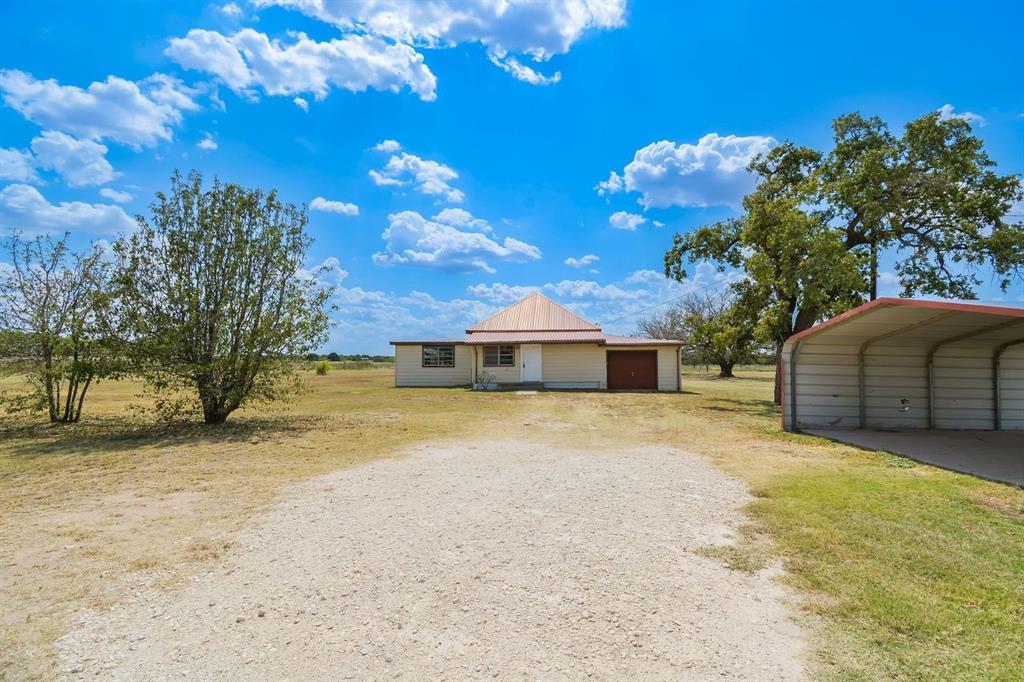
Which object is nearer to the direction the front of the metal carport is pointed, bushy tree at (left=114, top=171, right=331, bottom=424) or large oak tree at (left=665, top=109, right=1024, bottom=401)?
the bushy tree

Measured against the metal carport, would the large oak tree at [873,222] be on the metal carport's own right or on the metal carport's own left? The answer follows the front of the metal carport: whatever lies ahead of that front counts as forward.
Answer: on the metal carport's own right

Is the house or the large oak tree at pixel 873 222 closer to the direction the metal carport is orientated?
the house

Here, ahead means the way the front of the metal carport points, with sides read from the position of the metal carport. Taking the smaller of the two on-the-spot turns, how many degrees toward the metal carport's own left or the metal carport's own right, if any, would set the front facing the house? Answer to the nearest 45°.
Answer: approximately 90° to the metal carport's own right

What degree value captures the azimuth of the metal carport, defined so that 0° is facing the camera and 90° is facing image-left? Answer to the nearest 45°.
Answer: approximately 45°

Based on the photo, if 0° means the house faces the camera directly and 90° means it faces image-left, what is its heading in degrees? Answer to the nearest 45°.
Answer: approximately 0°
